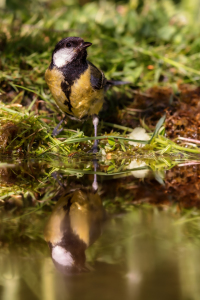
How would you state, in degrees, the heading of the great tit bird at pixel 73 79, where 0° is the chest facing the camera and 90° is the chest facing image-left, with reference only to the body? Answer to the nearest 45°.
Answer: approximately 45°
